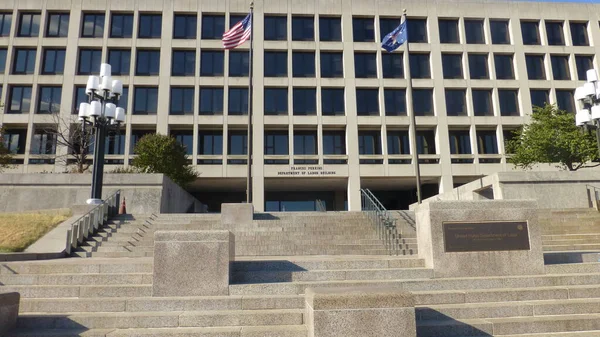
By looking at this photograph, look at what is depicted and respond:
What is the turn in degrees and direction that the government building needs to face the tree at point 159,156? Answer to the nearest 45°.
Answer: approximately 45° to its right

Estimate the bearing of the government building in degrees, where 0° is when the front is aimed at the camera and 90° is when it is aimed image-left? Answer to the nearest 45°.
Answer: approximately 0°

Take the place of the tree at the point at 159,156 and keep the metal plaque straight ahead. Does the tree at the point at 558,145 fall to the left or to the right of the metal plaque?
left

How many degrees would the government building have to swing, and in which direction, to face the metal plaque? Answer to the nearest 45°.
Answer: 0° — it already faces it

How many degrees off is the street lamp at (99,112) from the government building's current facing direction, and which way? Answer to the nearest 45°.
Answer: approximately 45° to its right

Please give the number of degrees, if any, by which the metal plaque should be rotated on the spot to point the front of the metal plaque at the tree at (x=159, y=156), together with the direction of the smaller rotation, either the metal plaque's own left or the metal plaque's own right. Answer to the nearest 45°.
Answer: approximately 135° to the metal plaque's own right

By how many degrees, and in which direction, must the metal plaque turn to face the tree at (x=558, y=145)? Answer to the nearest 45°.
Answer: approximately 180°

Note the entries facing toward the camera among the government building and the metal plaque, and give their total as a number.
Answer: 2
